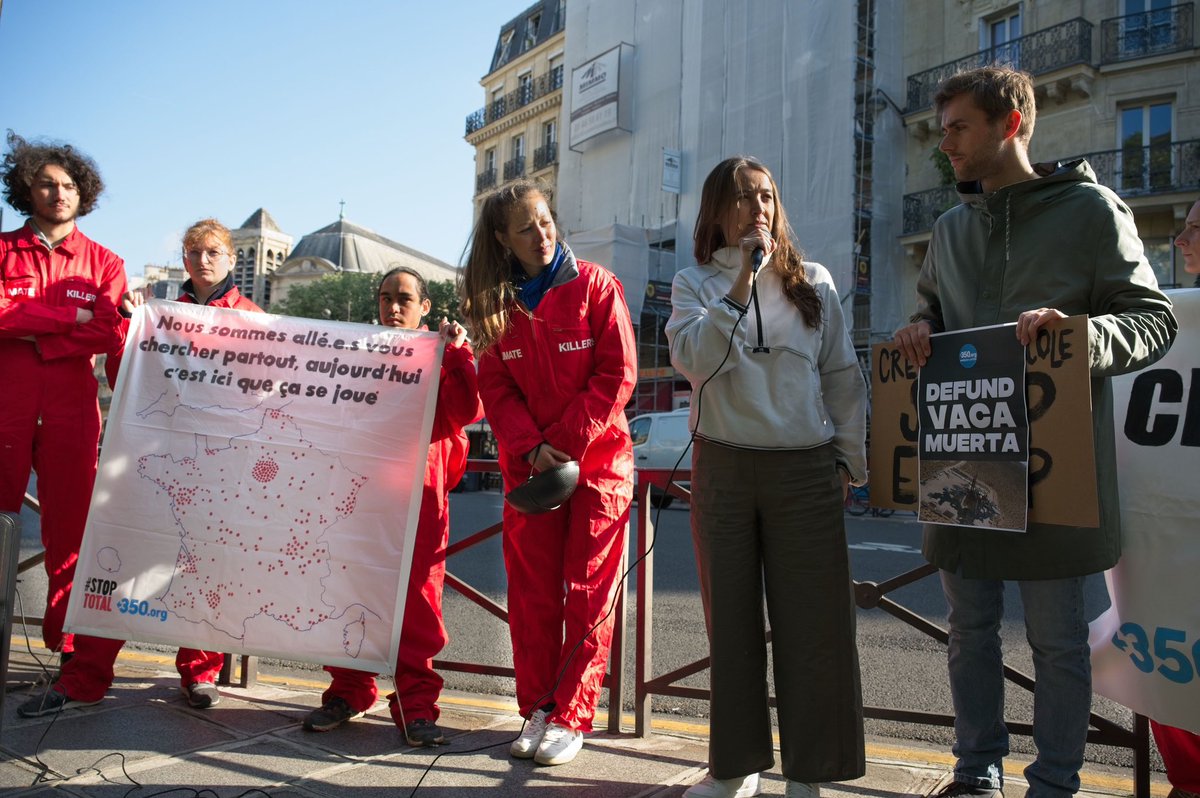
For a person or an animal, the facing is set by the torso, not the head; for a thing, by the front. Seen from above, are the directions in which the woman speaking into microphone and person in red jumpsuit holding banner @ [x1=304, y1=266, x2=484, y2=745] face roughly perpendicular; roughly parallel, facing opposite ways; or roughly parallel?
roughly parallel

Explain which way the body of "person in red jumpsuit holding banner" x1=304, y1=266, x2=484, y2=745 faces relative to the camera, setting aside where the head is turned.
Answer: toward the camera

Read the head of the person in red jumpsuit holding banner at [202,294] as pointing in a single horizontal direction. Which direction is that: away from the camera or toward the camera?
toward the camera

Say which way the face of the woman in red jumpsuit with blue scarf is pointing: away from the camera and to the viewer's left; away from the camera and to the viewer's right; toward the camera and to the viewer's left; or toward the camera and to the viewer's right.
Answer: toward the camera and to the viewer's right

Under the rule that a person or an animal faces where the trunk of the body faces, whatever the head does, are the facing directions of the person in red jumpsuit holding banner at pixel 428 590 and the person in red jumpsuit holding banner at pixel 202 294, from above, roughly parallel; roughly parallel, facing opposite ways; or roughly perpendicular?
roughly parallel

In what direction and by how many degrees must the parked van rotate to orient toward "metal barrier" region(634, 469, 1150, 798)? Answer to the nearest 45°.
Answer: approximately 90° to its left

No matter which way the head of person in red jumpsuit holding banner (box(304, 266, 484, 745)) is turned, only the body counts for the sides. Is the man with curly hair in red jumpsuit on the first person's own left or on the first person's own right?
on the first person's own right

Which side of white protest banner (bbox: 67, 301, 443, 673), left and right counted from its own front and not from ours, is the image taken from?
front

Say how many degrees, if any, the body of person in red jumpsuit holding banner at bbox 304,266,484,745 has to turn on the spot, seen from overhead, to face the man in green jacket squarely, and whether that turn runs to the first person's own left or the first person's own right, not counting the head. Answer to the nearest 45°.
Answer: approximately 45° to the first person's own left

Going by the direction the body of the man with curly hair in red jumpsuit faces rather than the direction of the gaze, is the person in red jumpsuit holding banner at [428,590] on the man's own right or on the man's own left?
on the man's own left

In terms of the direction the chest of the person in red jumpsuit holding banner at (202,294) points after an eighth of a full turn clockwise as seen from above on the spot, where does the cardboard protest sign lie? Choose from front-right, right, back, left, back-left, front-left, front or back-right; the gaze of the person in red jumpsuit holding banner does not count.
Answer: left

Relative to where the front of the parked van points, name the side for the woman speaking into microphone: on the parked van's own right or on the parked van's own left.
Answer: on the parked van's own left

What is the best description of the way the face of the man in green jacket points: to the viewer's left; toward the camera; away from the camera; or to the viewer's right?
to the viewer's left

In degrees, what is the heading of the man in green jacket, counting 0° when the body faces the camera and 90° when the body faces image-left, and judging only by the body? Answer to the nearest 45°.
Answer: approximately 45°

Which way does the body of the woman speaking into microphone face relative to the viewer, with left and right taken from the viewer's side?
facing the viewer
